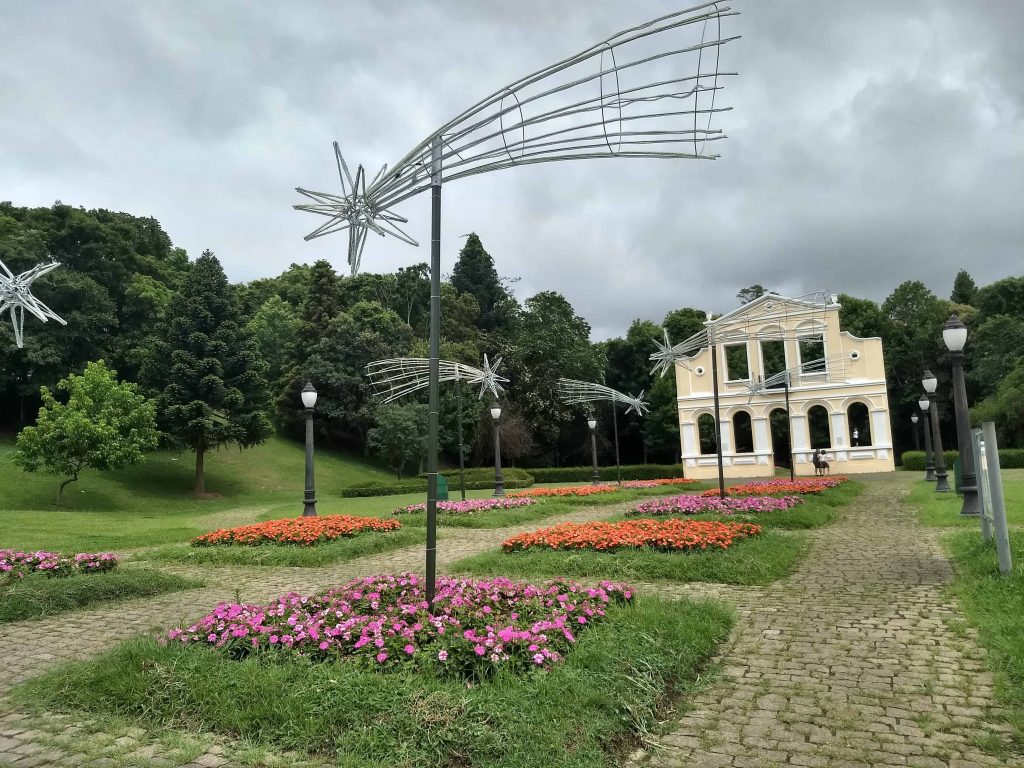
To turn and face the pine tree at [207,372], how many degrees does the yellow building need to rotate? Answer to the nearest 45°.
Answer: approximately 45° to its right

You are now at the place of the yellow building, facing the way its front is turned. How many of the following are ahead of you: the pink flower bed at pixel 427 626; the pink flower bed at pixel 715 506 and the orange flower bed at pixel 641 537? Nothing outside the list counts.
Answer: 3

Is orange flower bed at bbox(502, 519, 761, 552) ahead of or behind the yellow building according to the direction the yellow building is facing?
ahead

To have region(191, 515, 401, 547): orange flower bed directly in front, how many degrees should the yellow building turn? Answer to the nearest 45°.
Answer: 0° — it already faces it

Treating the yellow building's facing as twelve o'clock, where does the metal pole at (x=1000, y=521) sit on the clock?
The metal pole is roughly at 12 o'clock from the yellow building.

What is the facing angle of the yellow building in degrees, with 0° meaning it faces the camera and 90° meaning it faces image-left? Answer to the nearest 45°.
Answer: approximately 0°

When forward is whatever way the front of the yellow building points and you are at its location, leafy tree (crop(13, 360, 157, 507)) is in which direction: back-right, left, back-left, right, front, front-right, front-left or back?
front-right

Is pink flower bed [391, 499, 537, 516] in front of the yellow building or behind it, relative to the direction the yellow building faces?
in front

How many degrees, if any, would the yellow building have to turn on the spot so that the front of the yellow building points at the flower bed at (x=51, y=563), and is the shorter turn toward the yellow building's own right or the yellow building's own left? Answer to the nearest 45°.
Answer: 0° — it already faces it

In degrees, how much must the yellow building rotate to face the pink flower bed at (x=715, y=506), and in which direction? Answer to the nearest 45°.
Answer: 0° — it already faces it
